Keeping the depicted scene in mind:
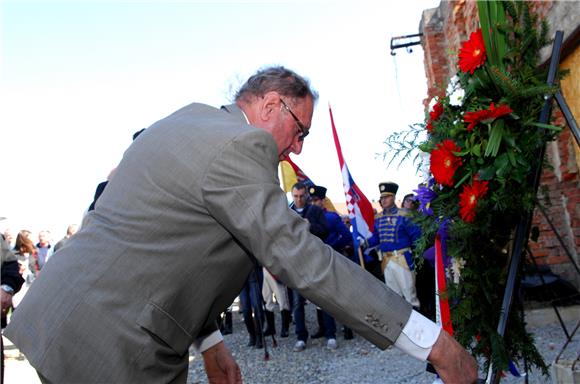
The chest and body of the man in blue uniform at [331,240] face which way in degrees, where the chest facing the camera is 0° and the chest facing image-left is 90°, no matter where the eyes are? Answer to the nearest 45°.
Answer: approximately 45°

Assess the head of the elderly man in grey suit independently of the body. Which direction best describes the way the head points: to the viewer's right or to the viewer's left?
to the viewer's right

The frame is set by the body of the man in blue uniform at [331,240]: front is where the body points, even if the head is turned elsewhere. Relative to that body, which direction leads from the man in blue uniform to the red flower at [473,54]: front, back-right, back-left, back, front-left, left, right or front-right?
front-left

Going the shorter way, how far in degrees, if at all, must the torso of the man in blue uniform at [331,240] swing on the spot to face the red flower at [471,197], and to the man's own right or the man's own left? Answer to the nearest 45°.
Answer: approximately 45° to the man's own left

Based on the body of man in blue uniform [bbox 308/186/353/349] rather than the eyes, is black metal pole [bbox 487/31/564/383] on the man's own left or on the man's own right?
on the man's own left

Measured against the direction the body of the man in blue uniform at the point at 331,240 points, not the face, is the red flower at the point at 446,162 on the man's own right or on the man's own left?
on the man's own left

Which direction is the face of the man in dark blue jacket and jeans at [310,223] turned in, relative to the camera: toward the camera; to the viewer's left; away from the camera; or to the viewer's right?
toward the camera

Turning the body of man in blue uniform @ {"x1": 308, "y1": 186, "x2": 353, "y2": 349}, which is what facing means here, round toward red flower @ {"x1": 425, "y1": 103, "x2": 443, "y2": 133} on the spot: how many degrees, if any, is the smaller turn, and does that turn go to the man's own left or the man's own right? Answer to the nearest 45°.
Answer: approximately 45° to the man's own left

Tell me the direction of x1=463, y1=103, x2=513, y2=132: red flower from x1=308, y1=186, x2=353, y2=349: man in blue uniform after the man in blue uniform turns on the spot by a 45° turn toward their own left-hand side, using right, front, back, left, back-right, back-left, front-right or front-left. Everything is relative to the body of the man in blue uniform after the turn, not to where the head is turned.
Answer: front
